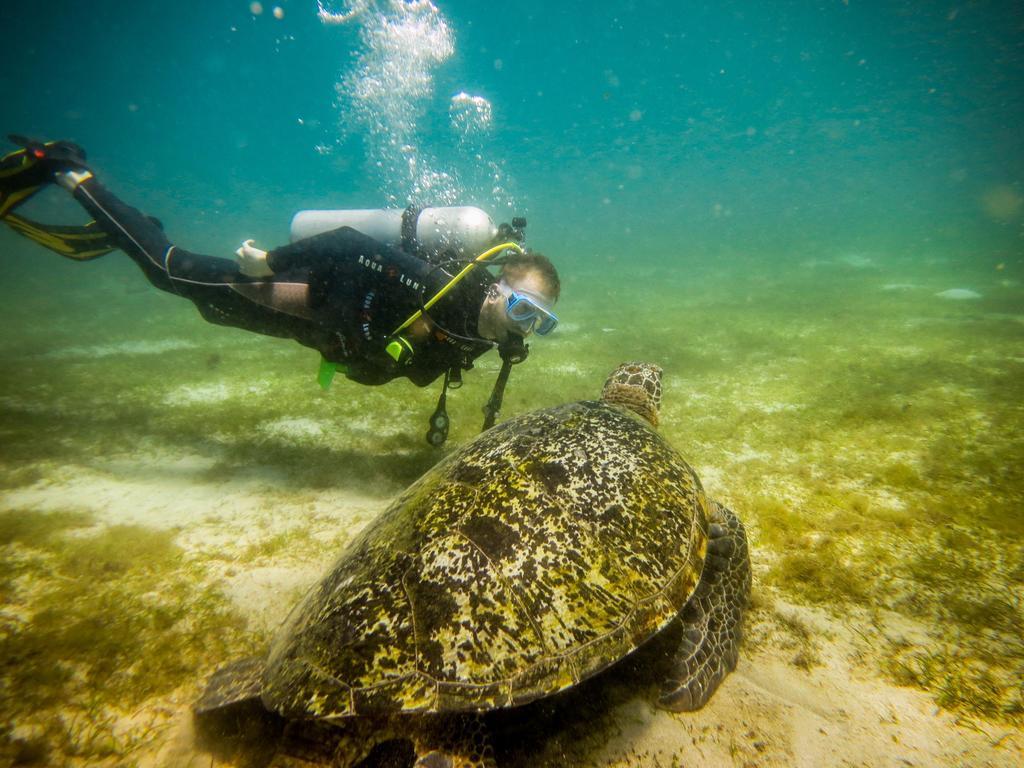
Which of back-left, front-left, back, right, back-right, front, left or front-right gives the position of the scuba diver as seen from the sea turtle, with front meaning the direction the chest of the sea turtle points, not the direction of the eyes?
left

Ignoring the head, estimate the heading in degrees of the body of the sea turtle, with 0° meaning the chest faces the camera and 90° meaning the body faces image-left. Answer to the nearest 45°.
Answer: approximately 225°
